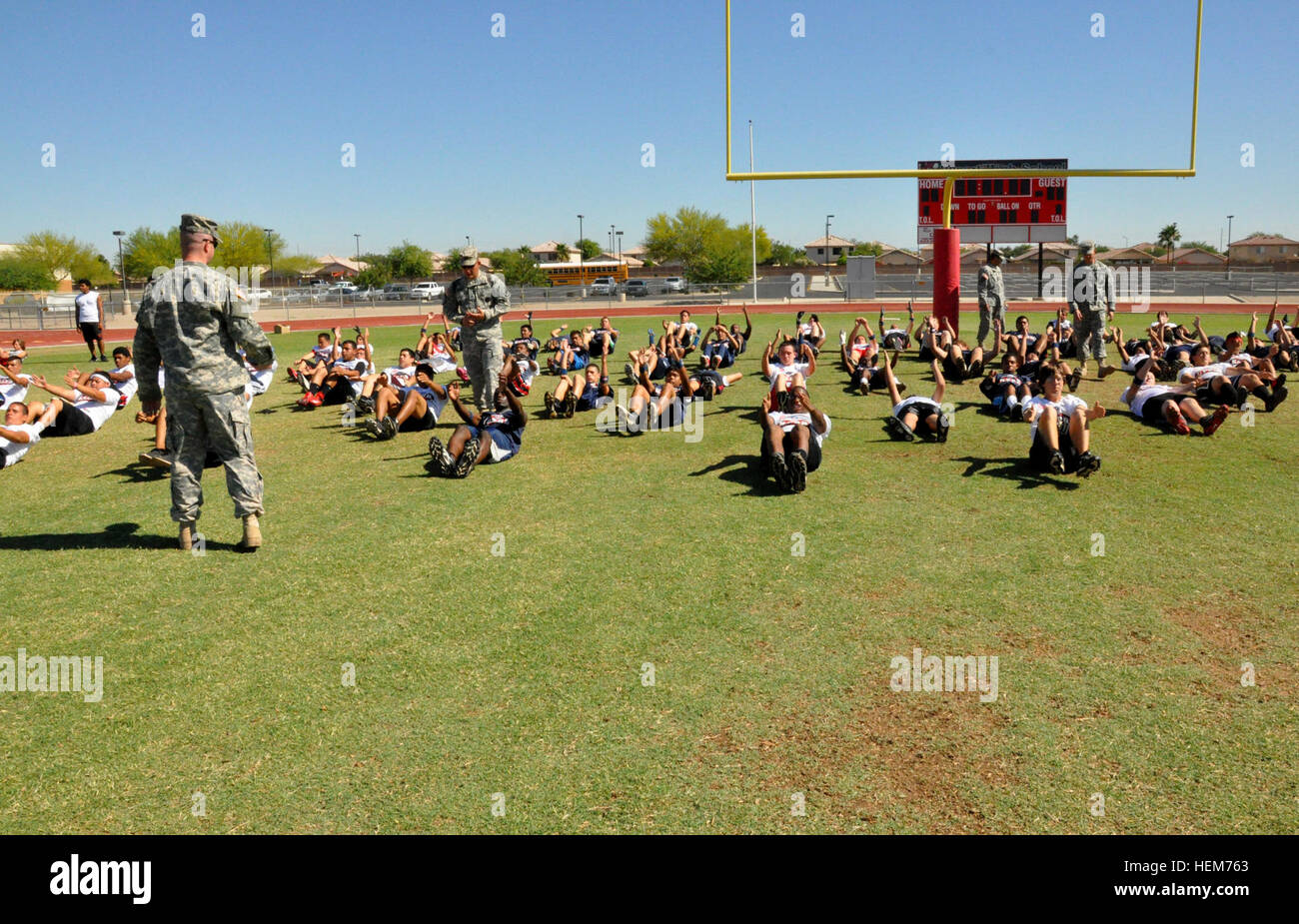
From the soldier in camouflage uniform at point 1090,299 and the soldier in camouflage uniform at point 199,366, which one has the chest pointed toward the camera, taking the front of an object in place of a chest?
the soldier in camouflage uniform at point 1090,299

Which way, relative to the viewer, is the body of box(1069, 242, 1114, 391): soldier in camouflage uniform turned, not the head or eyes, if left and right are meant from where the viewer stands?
facing the viewer

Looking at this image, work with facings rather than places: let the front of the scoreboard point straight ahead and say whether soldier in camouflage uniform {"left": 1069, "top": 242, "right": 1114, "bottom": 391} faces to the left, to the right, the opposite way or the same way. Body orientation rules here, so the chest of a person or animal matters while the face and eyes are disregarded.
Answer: the same way

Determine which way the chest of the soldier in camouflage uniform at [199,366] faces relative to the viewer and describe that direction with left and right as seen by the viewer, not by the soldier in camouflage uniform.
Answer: facing away from the viewer and to the right of the viewer

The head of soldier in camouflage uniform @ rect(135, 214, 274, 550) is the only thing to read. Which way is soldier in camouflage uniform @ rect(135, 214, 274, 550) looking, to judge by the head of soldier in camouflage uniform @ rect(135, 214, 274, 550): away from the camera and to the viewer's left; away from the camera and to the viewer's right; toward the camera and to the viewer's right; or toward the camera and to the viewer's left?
away from the camera and to the viewer's right

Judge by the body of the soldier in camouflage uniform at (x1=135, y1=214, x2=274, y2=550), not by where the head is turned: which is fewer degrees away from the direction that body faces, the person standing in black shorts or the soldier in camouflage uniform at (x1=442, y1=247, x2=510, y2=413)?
the soldier in camouflage uniform

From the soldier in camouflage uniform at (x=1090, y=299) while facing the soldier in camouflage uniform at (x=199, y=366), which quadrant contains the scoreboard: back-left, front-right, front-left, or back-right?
back-right

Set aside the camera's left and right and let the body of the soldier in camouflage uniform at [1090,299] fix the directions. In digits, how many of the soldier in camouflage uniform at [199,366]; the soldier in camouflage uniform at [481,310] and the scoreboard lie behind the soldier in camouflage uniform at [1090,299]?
1

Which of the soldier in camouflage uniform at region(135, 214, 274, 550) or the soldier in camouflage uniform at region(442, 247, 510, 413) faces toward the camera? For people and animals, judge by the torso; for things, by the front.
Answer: the soldier in camouflage uniform at region(442, 247, 510, 413)

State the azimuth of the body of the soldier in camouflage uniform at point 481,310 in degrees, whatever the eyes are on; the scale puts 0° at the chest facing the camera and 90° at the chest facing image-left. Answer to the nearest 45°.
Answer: approximately 0°

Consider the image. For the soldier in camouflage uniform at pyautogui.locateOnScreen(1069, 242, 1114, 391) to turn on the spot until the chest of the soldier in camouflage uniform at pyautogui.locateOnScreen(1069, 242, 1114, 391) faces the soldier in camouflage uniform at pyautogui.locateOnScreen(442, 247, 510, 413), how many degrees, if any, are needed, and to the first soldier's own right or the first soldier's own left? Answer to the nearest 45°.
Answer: approximately 45° to the first soldier's own right

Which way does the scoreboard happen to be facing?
toward the camera

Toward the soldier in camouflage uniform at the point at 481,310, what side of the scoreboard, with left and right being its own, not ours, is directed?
front

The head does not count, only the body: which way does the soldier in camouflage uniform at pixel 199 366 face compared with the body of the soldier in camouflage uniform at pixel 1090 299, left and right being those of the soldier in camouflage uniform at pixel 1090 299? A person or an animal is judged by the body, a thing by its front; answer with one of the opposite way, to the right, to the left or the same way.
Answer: the opposite way

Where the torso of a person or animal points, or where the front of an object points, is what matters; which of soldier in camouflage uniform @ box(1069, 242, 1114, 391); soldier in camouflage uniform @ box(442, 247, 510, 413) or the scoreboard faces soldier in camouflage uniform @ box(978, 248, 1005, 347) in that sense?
the scoreboard
